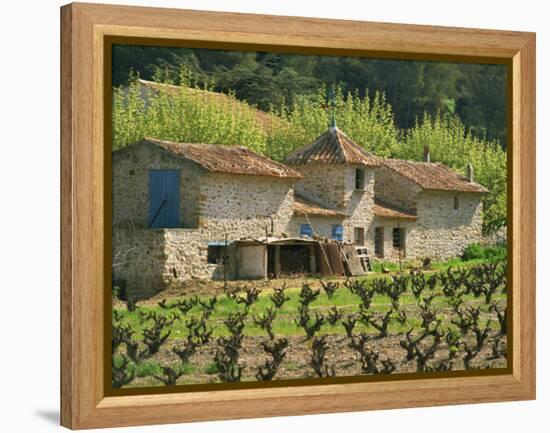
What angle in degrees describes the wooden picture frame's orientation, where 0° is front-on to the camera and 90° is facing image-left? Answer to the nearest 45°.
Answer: approximately 315°
